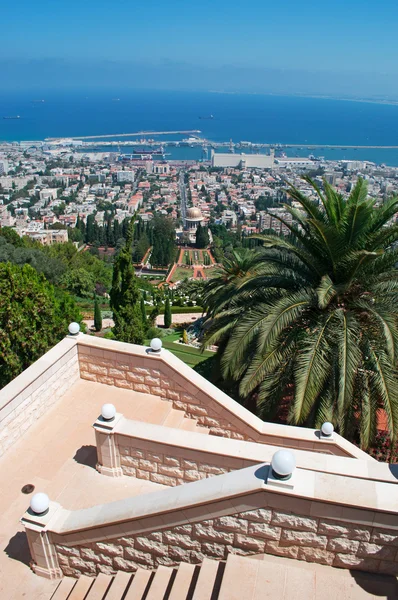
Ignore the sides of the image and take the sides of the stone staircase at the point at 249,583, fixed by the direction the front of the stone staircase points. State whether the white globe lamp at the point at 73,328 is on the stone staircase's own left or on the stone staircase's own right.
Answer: on the stone staircase's own right

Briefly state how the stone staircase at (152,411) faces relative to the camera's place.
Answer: facing to the right of the viewer
